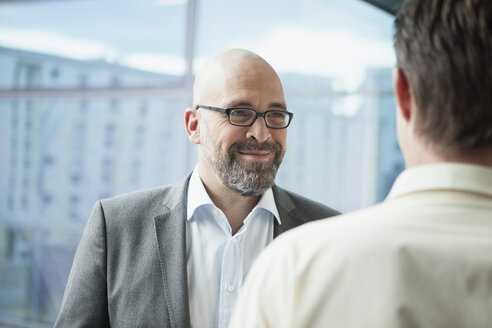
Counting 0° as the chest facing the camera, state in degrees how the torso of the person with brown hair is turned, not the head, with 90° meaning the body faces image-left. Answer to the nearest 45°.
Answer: approximately 180°

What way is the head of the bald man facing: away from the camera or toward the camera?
toward the camera

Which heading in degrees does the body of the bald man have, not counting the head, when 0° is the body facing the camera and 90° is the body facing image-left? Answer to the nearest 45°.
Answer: approximately 315°

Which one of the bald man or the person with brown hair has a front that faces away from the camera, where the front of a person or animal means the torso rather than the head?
the person with brown hair

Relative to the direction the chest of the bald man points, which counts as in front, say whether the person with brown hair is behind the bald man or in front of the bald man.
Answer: in front

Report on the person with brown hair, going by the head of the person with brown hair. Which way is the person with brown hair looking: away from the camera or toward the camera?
away from the camera

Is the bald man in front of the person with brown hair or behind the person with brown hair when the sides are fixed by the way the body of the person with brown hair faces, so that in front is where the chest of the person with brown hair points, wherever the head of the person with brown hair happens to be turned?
in front

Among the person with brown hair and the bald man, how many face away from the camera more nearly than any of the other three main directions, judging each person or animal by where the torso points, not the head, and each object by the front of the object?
1
